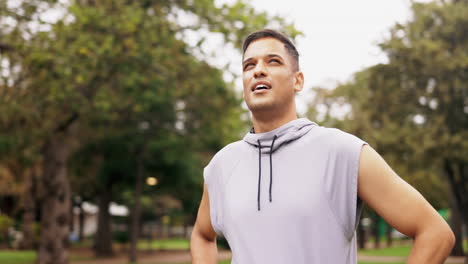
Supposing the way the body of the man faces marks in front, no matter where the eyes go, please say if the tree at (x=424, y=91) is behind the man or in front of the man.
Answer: behind

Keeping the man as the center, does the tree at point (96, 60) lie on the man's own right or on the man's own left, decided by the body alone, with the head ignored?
on the man's own right

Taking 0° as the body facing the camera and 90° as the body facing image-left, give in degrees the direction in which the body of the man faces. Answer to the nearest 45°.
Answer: approximately 45°
